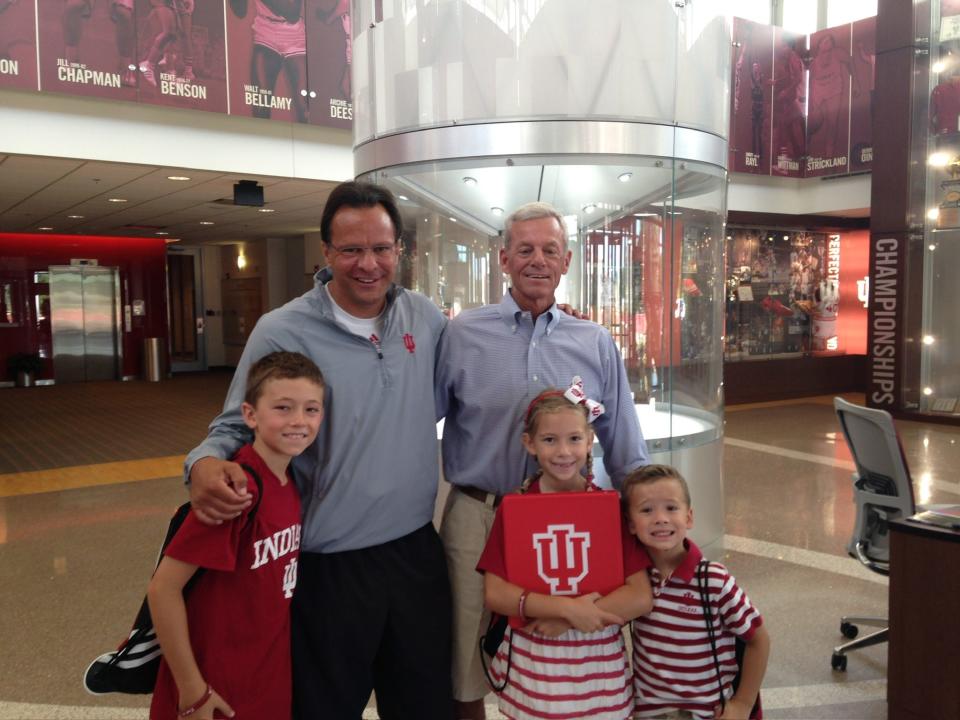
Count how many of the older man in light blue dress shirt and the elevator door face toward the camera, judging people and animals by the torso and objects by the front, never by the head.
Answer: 2

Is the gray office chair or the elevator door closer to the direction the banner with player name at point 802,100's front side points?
the gray office chair

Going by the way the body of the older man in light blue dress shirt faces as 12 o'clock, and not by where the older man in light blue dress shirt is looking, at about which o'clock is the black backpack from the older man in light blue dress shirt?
The black backpack is roughly at 2 o'clock from the older man in light blue dress shirt.

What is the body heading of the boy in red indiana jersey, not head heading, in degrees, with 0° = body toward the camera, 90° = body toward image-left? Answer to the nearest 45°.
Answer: approximately 315°

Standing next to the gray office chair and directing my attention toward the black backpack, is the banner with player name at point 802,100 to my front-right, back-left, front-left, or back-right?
back-right
